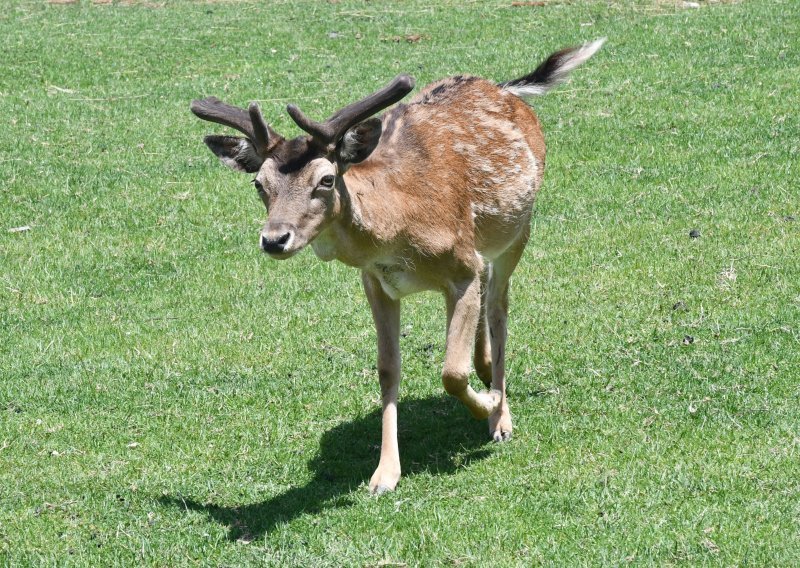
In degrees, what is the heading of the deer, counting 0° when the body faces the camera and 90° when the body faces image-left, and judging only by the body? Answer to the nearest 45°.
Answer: approximately 45°
